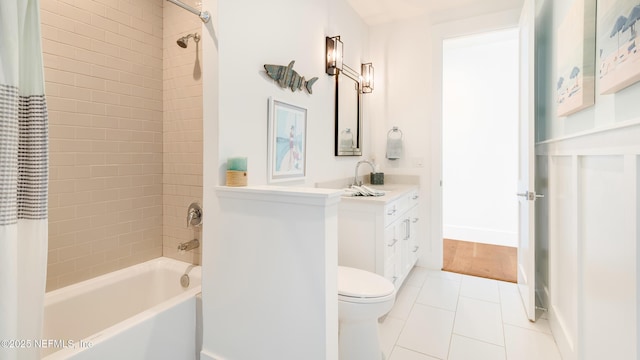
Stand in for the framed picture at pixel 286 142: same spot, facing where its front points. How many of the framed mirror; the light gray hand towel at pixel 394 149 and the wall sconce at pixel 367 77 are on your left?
3

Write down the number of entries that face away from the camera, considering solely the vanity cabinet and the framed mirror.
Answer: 0

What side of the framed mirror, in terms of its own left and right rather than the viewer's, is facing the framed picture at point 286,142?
right

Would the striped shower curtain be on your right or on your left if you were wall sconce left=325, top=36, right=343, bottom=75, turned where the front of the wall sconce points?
on your right

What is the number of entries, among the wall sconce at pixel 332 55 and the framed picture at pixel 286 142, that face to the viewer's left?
0

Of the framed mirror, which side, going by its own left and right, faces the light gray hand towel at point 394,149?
left

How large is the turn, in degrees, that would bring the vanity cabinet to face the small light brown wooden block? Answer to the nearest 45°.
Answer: approximately 135° to its right

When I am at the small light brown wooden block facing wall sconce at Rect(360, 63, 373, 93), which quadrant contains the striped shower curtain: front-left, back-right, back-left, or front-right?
back-left

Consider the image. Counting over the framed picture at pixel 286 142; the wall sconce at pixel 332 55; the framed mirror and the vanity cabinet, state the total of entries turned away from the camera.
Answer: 0

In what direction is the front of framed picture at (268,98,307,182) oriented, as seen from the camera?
facing the viewer and to the right of the viewer

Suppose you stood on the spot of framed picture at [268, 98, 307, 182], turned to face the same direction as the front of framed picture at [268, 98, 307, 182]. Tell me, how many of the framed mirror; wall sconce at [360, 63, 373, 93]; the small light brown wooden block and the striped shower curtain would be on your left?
2
